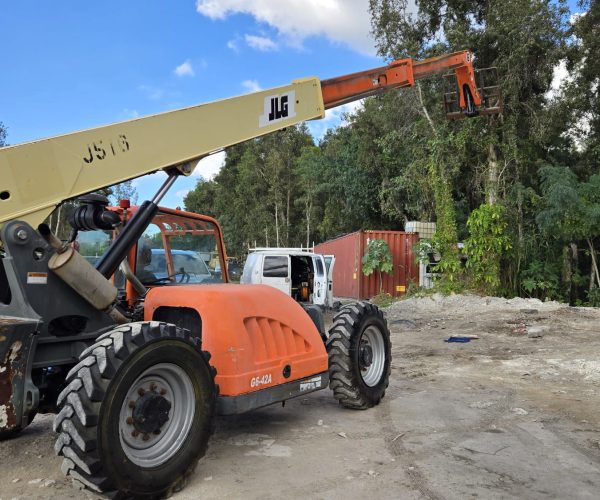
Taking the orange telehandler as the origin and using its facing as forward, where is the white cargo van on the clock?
The white cargo van is roughly at 11 o'clock from the orange telehandler.

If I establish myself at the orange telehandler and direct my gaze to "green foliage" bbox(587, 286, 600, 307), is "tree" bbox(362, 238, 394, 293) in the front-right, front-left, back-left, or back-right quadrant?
front-left

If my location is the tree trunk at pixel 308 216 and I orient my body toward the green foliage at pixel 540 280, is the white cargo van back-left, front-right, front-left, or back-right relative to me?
front-right

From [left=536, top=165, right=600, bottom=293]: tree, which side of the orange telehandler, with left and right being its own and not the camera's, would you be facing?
front

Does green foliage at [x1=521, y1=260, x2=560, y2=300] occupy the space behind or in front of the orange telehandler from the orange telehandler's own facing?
in front

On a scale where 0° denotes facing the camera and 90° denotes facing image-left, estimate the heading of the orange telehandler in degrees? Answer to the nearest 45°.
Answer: approximately 225°

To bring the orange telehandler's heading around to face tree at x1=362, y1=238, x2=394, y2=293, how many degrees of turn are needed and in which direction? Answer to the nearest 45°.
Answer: approximately 45° to its left

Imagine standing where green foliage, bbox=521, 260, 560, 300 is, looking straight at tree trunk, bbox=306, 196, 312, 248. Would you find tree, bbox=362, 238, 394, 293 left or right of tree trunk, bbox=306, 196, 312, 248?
left

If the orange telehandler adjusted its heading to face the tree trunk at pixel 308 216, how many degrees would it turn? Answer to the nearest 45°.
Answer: approximately 45° to its left

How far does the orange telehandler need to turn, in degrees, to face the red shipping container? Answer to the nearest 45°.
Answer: approximately 45° to its left

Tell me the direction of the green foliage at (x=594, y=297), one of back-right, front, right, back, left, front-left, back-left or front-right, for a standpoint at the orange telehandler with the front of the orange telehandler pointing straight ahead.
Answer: front
